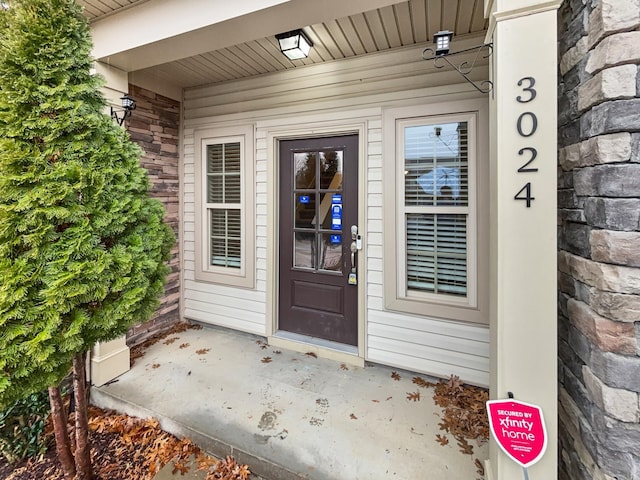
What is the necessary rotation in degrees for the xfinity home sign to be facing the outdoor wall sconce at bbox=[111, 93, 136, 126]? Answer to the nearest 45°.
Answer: approximately 90° to its right

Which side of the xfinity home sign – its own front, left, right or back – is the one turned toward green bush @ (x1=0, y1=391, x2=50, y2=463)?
right

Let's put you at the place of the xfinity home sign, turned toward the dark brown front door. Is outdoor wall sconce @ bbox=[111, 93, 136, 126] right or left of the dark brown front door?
left

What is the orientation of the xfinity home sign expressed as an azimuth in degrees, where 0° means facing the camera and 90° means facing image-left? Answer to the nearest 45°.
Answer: approximately 0°

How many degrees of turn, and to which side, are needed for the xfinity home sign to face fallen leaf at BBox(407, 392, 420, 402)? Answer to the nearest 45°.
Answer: approximately 135° to its right

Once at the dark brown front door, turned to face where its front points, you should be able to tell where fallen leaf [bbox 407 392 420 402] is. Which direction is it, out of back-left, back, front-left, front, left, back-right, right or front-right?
left

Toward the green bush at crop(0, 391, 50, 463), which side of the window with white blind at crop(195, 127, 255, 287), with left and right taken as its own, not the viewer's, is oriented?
front

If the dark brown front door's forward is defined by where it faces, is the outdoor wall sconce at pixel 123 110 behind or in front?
in front

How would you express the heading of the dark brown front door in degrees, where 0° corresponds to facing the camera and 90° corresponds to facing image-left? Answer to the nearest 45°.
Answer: approximately 45°

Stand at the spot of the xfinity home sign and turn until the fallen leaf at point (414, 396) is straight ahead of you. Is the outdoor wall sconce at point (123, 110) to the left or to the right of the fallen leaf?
left
